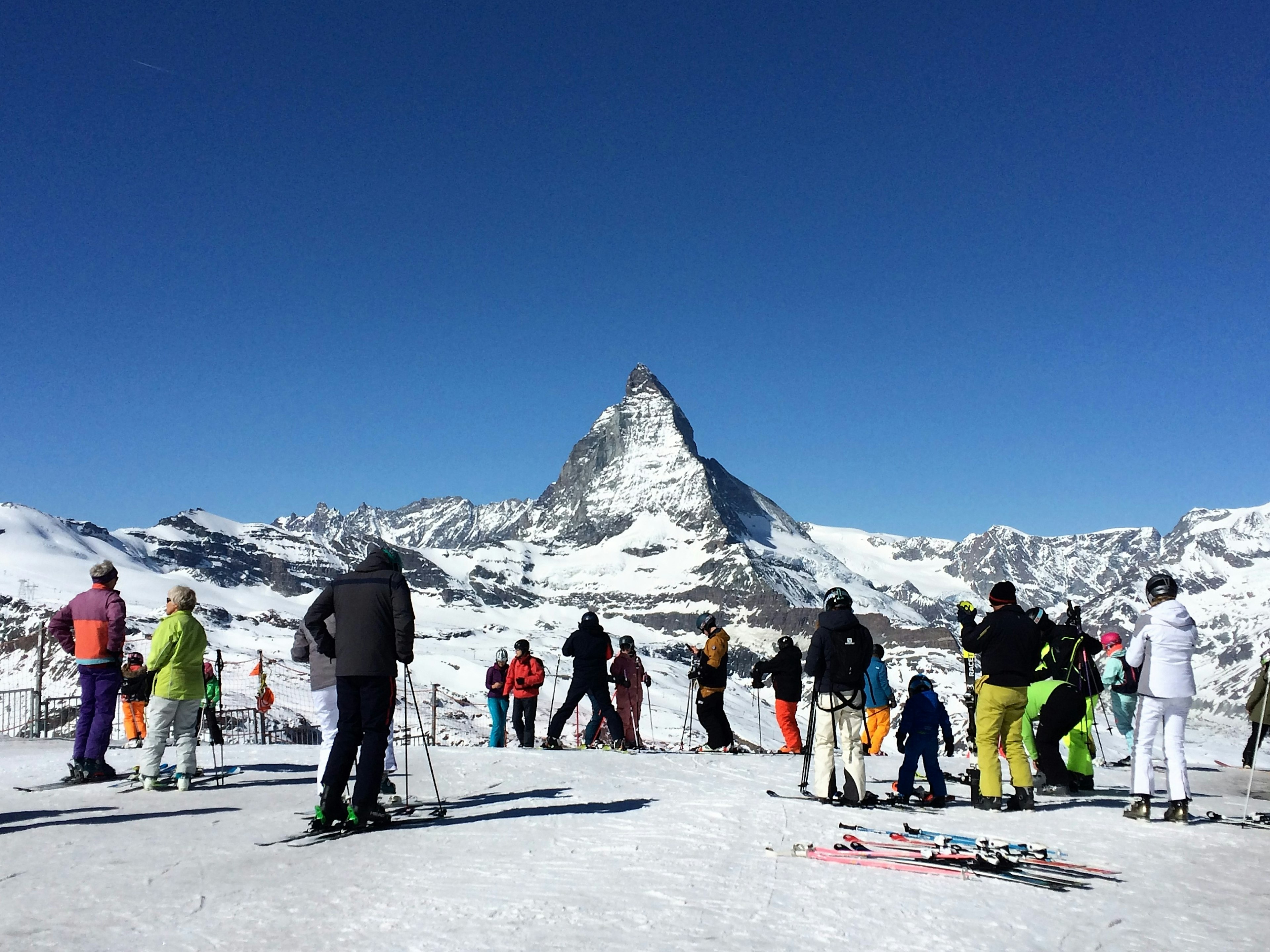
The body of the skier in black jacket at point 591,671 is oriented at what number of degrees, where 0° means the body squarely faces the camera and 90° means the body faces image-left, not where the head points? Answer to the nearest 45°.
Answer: approximately 180°

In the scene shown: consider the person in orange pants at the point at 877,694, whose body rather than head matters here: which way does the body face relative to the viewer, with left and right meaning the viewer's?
facing away from the viewer and to the right of the viewer

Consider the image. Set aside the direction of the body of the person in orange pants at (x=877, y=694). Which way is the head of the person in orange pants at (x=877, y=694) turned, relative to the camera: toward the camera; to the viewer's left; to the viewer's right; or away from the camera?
away from the camera

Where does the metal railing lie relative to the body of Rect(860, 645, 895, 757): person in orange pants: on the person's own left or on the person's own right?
on the person's own left

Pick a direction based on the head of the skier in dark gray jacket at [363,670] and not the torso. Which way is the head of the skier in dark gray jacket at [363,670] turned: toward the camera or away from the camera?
away from the camera

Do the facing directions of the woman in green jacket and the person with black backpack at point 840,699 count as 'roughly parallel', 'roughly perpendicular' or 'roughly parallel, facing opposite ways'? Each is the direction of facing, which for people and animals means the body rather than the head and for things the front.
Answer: roughly parallel

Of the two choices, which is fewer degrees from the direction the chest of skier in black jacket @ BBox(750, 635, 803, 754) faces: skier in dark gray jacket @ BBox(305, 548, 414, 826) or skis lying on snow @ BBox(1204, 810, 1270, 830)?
the skier in dark gray jacket
